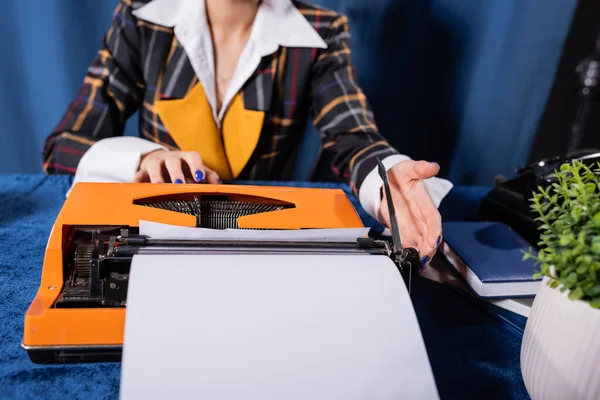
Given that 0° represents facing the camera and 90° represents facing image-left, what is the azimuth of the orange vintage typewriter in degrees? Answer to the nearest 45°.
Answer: approximately 180°

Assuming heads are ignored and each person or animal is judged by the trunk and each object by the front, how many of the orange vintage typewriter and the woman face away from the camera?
1

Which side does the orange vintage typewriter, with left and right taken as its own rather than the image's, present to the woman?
front

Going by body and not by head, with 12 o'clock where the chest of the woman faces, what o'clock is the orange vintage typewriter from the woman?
The orange vintage typewriter is roughly at 12 o'clock from the woman.

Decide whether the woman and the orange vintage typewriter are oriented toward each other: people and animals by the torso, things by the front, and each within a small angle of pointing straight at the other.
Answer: yes

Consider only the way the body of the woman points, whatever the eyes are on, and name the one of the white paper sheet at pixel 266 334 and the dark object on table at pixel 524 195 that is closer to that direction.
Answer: the white paper sheet

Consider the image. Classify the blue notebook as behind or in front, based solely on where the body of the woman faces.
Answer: in front

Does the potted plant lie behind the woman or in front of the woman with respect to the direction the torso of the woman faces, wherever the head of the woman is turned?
in front

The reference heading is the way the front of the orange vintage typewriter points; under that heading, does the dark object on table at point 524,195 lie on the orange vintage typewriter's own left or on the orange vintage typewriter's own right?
on the orange vintage typewriter's own right

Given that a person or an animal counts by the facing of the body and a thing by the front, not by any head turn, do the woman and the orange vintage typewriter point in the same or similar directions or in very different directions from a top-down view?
very different directions

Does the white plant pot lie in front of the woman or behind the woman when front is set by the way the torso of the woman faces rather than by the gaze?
in front
